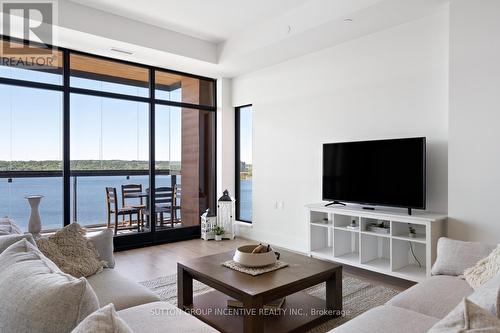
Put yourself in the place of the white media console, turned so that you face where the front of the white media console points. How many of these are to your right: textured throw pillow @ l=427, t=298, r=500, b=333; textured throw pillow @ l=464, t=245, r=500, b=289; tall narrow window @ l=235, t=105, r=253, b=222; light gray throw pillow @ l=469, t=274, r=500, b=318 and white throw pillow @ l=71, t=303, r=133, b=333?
1

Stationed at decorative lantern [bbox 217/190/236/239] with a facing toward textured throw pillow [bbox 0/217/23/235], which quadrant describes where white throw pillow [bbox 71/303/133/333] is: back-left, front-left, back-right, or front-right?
front-left

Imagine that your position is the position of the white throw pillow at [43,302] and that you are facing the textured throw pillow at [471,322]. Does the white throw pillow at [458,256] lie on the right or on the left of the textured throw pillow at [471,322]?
left

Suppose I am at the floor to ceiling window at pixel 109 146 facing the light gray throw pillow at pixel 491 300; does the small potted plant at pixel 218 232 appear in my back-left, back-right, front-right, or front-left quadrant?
front-left

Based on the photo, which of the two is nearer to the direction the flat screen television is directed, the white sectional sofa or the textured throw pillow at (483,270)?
the white sectional sofa

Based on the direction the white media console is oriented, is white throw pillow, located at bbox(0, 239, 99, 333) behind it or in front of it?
in front

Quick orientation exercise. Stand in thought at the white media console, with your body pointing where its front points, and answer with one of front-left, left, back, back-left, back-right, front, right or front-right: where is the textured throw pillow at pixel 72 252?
front

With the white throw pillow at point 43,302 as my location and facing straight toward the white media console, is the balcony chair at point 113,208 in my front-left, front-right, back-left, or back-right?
front-left

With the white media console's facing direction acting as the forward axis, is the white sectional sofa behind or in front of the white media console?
in front

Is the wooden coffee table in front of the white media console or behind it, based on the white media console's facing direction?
in front

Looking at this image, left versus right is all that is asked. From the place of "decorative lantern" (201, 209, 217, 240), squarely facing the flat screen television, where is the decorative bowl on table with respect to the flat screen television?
right

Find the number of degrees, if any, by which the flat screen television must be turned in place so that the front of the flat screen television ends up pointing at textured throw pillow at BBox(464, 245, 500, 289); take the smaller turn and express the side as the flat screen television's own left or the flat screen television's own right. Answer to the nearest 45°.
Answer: approximately 45° to the flat screen television's own left

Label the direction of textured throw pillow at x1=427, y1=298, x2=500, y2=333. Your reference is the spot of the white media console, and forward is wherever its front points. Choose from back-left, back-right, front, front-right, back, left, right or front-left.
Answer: front-left

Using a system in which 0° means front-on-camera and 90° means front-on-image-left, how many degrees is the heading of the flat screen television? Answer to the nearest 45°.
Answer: approximately 45°

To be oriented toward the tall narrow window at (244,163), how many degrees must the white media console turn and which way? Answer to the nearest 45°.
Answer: approximately 90° to its right

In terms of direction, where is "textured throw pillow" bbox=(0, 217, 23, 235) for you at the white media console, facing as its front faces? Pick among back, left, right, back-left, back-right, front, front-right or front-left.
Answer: front

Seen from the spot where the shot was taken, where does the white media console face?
facing the viewer and to the left of the viewer
